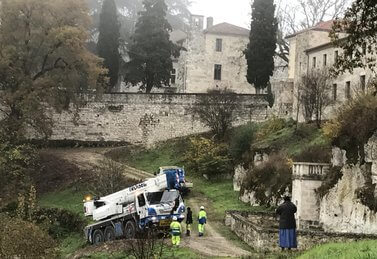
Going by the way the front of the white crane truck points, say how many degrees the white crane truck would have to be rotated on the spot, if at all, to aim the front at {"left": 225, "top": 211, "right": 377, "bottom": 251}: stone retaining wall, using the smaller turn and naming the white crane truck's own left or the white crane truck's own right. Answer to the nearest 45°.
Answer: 0° — it already faces it

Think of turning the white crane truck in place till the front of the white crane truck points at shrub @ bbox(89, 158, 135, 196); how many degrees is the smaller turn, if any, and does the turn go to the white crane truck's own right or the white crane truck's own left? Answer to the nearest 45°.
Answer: approximately 135° to the white crane truck's own left

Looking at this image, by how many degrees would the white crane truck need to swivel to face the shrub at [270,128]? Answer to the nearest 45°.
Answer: approximately 90° to its left

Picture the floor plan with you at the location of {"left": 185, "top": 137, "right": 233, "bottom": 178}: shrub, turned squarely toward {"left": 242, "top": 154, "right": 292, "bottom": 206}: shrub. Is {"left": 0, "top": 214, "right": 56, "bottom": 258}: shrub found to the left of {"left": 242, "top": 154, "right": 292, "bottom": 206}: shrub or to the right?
right

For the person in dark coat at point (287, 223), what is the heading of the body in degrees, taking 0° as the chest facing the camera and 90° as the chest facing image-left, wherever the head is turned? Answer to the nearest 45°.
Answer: approximately 180°

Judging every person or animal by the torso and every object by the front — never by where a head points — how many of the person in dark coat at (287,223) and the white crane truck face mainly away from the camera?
1

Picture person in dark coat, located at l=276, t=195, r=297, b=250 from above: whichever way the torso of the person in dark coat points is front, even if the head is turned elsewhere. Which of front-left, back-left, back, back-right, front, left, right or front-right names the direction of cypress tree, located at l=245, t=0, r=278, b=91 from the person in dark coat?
front

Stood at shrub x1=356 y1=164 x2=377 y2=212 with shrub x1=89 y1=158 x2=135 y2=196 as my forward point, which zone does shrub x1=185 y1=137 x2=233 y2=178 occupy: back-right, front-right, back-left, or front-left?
front-right

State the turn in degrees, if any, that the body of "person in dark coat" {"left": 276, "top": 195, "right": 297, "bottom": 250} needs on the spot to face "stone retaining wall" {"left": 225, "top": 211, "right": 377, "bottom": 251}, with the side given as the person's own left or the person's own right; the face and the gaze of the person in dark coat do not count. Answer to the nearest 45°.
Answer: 0° — they already face it

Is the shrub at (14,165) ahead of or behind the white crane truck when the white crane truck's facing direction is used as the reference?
behind

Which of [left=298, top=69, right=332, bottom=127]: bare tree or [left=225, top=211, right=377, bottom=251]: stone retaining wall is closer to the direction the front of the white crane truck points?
the stone retaining wall

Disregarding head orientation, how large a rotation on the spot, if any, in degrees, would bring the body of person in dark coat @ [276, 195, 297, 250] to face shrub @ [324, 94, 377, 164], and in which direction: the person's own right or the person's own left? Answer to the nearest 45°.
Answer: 0° — they already face it

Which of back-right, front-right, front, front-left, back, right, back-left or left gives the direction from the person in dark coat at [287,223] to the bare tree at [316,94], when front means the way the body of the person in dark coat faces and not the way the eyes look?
front

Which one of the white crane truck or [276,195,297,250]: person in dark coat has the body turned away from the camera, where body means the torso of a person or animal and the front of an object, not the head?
the person in dark coat
